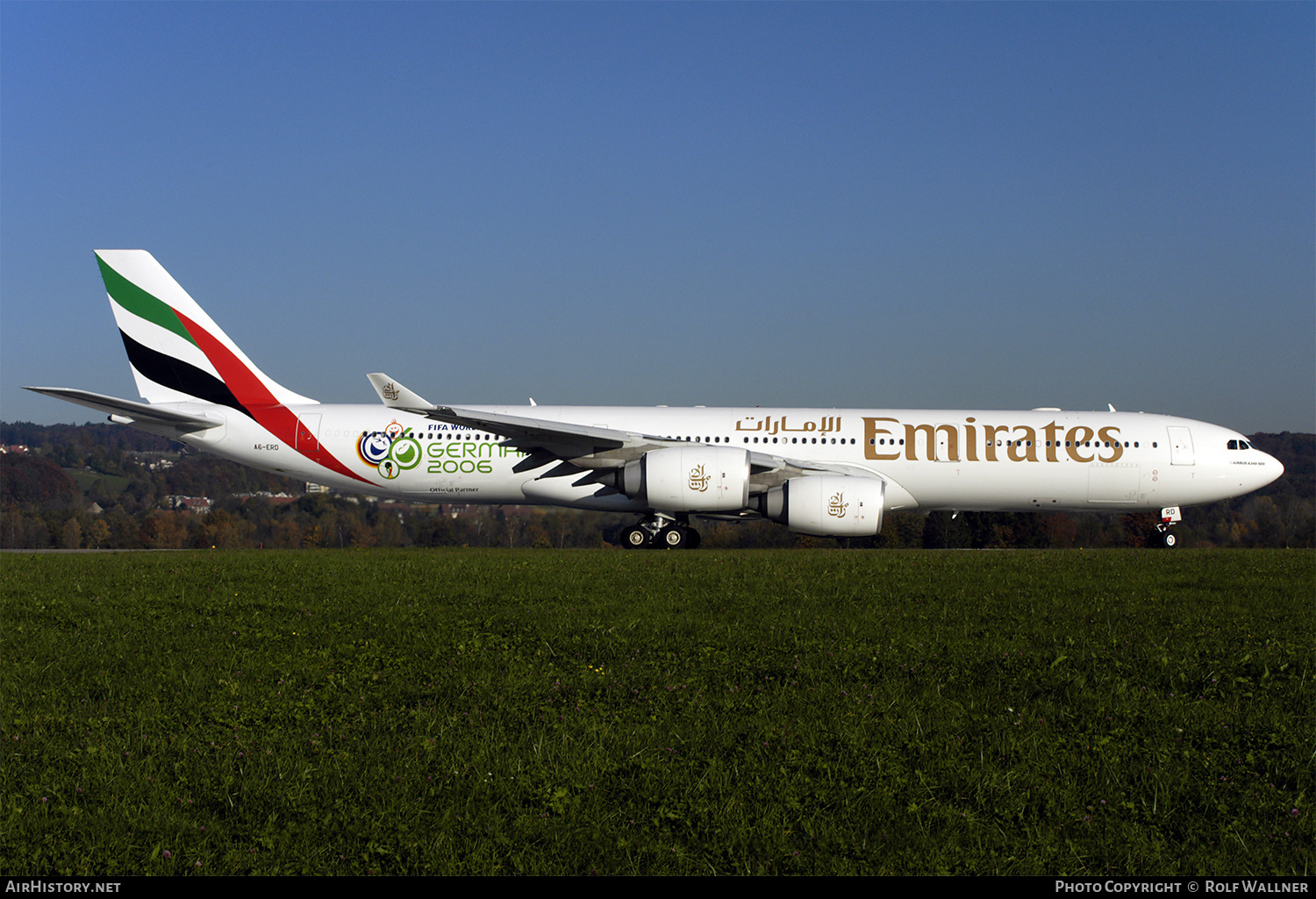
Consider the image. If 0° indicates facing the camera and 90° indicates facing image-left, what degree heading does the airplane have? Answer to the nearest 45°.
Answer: approximately 270°
